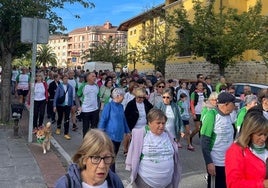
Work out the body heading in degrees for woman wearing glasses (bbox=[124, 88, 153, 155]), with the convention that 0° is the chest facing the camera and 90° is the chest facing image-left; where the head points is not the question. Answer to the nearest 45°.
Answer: approximately 315°

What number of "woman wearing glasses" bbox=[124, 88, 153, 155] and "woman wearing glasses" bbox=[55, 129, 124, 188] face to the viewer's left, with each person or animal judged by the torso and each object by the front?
0

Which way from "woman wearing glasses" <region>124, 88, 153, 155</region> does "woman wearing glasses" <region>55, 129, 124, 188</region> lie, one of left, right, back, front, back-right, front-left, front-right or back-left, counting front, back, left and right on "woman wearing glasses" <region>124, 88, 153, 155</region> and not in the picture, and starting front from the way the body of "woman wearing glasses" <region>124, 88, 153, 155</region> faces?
front-right

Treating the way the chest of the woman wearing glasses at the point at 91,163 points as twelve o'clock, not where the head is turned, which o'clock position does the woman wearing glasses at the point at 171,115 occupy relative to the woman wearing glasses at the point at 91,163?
the woman wearing glasses at the point at 171,115 is roughly at 8 o'clock from the woman wearing glasses at the point at 91,163.

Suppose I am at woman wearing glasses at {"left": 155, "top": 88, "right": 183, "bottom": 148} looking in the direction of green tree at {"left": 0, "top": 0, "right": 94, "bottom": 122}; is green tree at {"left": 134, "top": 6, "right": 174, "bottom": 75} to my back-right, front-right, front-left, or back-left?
front-right

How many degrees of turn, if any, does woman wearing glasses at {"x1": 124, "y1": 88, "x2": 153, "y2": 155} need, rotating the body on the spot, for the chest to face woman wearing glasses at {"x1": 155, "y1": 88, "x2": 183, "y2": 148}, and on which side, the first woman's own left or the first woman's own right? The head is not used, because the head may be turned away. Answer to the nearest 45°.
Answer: approximately 45° to the first woman's own left

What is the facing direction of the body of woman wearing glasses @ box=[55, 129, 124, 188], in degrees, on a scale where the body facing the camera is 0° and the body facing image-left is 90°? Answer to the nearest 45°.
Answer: approximately 315°

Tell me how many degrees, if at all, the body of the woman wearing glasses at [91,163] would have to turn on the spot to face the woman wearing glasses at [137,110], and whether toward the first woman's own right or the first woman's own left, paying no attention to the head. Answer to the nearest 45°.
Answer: approximately 135° to the first woman's own left

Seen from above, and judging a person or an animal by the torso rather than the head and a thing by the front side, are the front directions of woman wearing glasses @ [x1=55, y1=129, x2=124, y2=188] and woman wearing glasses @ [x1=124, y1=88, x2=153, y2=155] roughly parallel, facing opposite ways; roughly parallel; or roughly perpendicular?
roughly parallel
